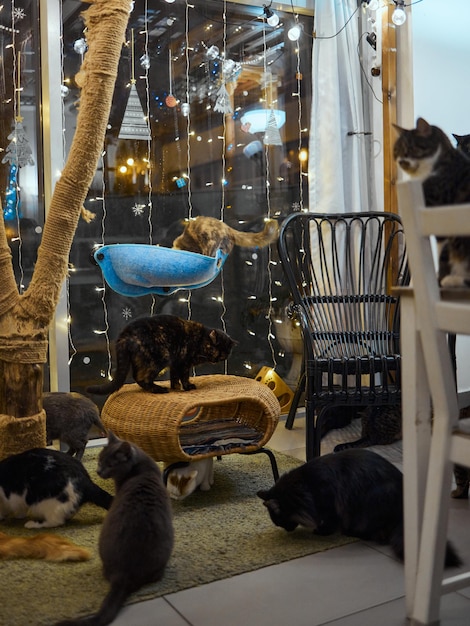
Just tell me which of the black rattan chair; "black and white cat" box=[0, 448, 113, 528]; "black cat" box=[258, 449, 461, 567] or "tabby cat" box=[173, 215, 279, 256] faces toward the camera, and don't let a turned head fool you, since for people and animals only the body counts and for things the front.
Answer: the black rattan chair

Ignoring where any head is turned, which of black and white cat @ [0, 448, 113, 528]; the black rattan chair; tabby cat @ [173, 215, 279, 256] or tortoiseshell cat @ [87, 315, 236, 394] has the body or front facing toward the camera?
the black rattan chair

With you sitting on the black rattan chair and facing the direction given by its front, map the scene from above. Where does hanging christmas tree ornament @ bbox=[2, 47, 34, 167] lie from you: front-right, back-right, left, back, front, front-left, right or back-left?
right

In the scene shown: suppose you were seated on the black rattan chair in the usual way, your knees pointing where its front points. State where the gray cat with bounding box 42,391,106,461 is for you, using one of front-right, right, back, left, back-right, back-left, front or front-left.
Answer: right

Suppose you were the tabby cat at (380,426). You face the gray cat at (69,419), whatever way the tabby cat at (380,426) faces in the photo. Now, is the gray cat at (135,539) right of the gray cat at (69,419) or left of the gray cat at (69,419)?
left

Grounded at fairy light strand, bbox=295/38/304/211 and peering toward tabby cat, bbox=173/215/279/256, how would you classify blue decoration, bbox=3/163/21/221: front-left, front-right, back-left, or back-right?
front-right

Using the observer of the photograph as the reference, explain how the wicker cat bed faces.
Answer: facing the viewer and to the right of the viewer

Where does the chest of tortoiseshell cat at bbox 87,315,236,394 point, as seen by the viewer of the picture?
to the viewer's right

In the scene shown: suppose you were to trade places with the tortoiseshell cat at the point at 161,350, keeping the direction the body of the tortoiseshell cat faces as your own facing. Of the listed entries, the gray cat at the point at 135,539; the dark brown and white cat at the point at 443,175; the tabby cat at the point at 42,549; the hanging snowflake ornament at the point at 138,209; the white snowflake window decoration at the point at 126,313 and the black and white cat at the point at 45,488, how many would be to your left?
2

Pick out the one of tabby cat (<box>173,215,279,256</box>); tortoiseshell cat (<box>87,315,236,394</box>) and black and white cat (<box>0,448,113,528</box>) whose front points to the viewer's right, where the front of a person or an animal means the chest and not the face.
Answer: the tortoiseshell cat

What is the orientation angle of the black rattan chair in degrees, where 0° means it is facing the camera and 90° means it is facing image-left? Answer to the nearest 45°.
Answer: approximately 0°
